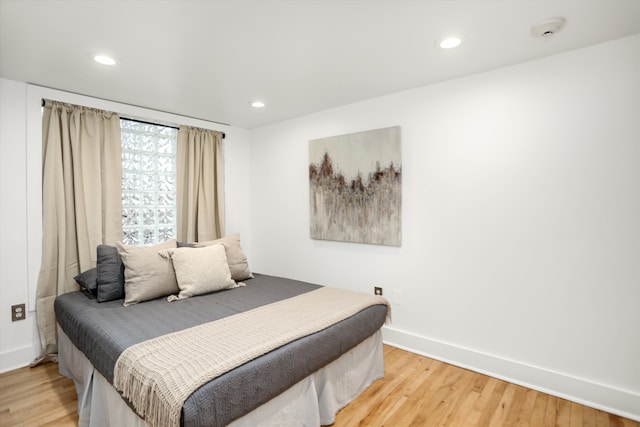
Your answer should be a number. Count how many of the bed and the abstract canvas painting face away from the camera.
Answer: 0

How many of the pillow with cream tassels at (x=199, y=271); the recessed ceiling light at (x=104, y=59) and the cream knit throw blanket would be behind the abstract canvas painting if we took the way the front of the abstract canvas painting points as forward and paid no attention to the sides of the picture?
0

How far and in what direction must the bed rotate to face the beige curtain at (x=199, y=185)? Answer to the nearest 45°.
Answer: approximately 135° to its left

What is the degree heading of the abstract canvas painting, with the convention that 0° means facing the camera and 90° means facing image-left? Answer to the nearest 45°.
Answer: approximately 45°

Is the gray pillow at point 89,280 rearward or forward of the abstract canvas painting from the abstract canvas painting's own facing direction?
forward

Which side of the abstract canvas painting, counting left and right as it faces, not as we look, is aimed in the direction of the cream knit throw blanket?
front

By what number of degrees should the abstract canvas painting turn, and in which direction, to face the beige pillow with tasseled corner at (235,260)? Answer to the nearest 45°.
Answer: approximately 45° to its right

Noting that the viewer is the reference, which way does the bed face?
facing the viewer and to the right of the viewer
